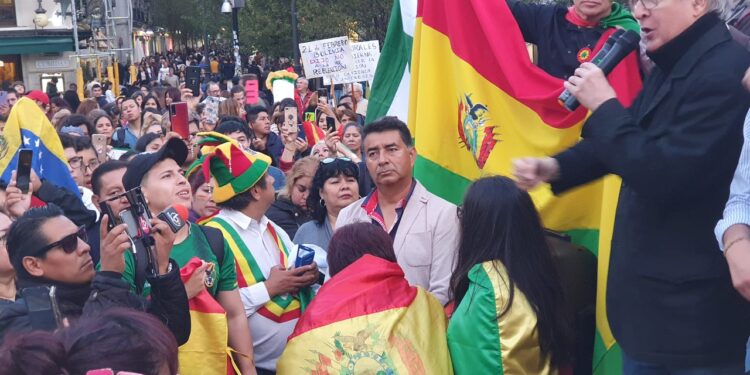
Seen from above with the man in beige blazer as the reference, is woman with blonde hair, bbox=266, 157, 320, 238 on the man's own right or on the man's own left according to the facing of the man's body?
on the man's own right

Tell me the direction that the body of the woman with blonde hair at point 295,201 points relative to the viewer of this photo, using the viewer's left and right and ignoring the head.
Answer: facing the viewer and to the right of the viewer

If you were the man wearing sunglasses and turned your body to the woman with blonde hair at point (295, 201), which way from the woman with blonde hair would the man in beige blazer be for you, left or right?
right

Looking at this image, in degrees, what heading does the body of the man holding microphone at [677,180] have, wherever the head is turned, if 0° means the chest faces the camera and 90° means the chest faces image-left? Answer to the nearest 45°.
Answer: approximately 90°

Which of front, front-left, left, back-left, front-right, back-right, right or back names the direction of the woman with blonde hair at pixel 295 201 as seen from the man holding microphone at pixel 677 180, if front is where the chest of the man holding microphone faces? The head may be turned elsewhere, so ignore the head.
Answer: front-right

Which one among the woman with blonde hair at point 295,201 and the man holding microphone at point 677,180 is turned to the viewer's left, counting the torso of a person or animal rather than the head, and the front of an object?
the man holding microphone

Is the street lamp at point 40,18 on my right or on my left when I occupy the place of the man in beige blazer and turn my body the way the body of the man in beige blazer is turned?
on my right

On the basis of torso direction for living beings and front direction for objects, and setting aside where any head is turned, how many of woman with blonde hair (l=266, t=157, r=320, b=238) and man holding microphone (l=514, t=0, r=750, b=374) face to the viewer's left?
1

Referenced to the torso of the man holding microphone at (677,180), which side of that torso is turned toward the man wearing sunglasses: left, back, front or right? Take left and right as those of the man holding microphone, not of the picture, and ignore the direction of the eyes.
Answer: front

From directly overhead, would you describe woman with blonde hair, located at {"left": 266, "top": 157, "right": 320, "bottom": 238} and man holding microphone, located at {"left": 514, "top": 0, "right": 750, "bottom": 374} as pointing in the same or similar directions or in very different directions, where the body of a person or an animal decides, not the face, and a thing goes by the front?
very different directions
